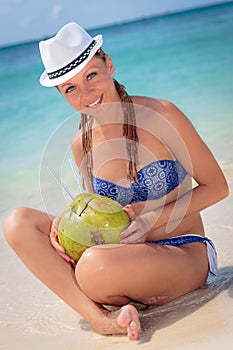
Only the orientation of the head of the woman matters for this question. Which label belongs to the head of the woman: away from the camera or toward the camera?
toward the camera

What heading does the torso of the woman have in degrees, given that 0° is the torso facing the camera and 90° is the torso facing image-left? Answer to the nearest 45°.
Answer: approximately 45°
